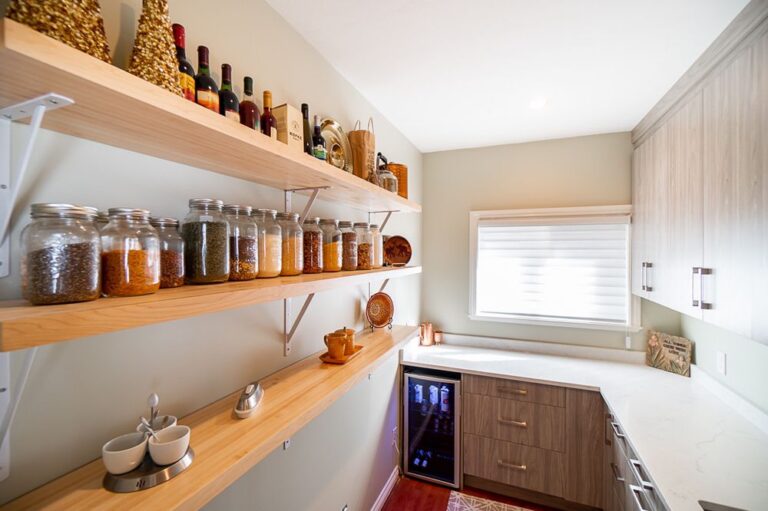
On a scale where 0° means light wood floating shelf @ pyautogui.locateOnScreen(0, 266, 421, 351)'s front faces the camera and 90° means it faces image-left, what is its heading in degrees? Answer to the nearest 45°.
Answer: approximately 315°

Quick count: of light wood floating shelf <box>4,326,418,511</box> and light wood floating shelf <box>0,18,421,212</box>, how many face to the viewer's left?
0

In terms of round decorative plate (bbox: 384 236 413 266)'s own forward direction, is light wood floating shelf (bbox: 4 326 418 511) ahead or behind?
ahead

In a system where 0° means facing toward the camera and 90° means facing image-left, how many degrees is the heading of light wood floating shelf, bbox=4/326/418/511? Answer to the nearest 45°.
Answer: approximately 315°

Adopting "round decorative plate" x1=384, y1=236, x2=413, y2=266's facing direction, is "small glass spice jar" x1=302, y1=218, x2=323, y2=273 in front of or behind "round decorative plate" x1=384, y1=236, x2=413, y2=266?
in front

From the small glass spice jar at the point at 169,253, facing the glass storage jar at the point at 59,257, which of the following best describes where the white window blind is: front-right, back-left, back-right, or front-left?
back-left
